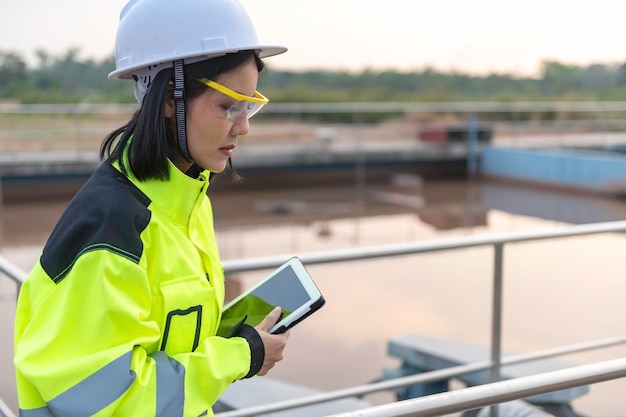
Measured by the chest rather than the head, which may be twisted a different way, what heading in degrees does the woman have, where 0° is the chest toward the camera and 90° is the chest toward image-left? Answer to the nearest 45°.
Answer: approximately 270°

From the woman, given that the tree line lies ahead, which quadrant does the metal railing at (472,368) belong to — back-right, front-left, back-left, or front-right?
front-right

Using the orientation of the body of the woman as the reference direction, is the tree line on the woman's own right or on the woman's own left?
on the woman's own left
